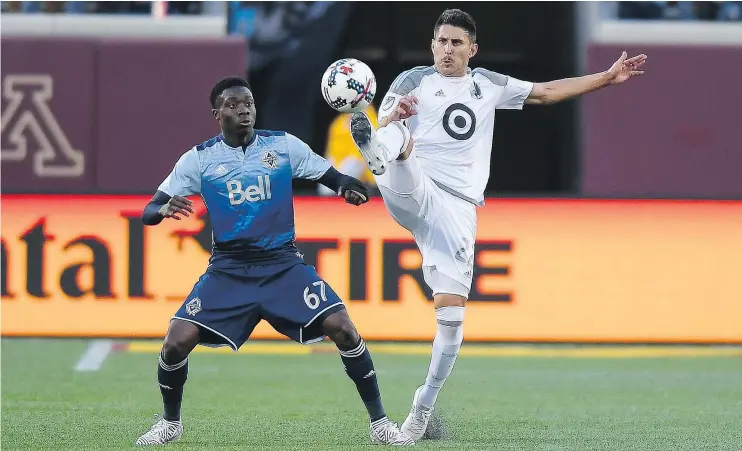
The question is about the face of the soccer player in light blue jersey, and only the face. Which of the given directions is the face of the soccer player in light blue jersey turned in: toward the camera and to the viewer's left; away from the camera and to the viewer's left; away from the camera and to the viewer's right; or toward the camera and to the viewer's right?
toward the camera and to the viewer's right

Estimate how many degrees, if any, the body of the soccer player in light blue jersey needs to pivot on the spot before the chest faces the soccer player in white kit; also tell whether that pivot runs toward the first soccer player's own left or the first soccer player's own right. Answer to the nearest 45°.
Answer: approximately 135° to the first soccer player's own left

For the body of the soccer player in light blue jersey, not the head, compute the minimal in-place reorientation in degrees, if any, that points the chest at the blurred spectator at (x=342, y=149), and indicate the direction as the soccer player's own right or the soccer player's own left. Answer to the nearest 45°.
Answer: approximately 180°

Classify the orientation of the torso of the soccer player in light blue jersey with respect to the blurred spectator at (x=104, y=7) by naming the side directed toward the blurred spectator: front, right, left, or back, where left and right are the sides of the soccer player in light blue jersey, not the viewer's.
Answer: back

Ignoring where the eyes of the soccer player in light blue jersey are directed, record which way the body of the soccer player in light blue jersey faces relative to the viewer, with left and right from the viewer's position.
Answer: facing the viewer

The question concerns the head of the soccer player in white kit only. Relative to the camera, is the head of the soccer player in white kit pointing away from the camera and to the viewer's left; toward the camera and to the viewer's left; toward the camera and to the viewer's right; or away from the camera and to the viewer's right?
toward the camera and to the viewer's left
